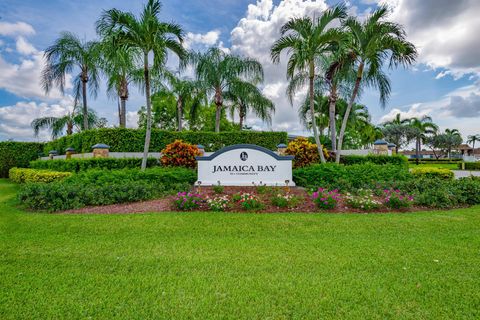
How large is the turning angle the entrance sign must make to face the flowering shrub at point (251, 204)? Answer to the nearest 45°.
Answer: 0° — it already faces it

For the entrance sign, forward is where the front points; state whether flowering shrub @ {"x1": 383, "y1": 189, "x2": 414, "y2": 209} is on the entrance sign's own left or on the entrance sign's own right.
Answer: on the entrance sign's own left

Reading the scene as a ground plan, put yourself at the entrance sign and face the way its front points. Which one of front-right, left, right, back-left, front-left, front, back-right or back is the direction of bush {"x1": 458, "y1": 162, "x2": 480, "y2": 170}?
back-left

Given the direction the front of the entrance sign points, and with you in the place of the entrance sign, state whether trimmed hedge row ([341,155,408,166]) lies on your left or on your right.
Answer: on your left

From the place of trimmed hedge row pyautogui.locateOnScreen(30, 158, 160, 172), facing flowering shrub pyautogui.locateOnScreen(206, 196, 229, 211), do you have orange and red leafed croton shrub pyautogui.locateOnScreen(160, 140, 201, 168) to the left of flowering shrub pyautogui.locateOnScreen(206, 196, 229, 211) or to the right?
left

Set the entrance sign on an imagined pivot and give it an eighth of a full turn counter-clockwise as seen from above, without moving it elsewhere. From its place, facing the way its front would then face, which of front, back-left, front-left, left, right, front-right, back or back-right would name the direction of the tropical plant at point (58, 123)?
back

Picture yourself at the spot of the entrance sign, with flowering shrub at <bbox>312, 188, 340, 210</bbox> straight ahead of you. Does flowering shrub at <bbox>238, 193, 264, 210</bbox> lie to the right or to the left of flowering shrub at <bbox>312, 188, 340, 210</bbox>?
right

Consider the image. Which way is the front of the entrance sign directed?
toward the camera

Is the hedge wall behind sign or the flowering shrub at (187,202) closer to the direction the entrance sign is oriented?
the flowering shrub

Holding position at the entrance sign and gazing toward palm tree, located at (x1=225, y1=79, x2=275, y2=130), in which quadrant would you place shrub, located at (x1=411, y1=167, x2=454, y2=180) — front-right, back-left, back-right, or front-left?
front-right

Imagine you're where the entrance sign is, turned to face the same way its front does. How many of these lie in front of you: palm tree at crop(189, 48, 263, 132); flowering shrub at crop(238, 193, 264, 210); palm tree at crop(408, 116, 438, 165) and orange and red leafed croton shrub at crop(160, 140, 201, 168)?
1

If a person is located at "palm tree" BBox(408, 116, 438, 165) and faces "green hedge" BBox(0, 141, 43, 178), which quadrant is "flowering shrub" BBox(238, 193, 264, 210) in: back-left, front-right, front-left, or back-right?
front-left

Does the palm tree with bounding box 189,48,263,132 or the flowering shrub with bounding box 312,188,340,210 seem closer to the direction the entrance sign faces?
the flowering shrub

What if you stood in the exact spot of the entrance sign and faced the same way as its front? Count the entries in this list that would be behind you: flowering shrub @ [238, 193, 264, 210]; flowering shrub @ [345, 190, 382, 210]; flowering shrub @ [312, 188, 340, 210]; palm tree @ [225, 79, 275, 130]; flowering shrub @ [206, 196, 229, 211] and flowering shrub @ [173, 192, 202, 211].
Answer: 1

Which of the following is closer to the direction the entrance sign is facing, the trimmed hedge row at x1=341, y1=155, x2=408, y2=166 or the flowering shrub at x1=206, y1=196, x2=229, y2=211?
the flowering shrub
